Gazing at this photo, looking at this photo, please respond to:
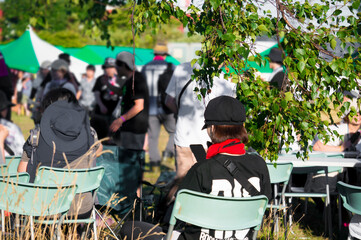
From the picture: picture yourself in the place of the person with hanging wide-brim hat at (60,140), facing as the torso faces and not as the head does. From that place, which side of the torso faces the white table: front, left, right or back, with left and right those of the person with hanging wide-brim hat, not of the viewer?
right

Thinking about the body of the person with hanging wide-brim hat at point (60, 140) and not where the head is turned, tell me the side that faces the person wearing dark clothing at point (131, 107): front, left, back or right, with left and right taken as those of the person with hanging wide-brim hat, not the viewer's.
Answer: front

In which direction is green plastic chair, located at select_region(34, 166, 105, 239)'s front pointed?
away from the camera

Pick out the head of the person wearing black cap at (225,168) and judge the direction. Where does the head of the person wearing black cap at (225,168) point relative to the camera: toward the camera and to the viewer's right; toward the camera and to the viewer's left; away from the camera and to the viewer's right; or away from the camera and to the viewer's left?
away from the camera and to the viewer's left

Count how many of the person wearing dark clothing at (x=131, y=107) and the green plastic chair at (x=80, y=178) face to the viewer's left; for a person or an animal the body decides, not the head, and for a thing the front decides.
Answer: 1

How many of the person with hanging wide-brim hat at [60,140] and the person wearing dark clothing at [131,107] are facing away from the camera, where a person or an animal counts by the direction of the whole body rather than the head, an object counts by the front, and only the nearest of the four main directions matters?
1

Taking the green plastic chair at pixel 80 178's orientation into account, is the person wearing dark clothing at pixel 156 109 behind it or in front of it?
in front

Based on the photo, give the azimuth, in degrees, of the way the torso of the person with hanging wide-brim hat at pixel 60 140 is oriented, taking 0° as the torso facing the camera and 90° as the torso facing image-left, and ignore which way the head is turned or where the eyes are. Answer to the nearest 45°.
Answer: approximately 180°

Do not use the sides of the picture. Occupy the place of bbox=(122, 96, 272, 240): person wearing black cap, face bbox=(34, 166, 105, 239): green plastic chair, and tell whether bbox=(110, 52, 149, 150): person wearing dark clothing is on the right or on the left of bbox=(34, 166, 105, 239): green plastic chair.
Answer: right

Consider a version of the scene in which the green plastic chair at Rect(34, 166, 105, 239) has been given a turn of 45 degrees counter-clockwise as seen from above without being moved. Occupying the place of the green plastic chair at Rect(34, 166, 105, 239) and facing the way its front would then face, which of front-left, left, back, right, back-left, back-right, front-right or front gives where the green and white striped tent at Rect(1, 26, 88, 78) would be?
front-right

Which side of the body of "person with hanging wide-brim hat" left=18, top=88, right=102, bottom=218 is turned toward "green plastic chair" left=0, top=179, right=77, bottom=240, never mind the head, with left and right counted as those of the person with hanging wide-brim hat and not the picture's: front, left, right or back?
back

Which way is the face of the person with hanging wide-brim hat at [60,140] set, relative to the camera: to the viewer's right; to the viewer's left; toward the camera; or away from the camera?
away from the camera

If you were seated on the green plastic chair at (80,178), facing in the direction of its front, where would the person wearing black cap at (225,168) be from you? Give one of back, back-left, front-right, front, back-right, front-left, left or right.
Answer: back-right

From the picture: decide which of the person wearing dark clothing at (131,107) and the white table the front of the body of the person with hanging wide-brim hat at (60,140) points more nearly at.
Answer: the person wearing dark clothing
